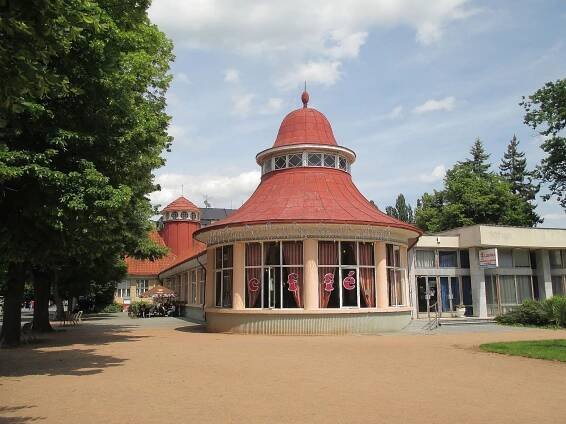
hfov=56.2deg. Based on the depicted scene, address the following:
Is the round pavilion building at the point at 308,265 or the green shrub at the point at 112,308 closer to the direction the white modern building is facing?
the round pavilion building

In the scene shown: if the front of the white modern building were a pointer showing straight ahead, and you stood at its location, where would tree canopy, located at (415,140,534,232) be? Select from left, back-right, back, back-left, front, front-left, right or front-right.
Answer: back

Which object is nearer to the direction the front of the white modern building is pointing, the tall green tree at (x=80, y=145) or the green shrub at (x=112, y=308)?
the tall green tree

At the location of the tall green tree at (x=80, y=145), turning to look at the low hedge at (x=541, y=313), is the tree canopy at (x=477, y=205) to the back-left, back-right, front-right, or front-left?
front-left

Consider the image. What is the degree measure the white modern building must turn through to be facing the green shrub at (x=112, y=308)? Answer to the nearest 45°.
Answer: approximately 90° to its right

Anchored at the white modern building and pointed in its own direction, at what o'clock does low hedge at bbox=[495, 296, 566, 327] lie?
The low hedge is roughly at 11 o'clock from the white modern building.

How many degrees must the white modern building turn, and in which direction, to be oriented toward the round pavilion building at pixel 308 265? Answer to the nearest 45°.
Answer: approximately 45° to its right

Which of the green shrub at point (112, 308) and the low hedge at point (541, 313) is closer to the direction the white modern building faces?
the low hedge

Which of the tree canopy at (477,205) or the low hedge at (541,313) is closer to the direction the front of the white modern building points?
the low hedge

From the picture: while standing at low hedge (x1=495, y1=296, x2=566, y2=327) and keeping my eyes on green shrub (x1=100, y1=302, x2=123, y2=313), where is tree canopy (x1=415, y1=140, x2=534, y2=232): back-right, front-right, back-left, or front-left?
front-right

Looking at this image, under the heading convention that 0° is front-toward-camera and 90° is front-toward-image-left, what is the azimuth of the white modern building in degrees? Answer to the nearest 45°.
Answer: approximately 0°

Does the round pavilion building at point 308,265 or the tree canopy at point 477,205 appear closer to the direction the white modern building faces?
the round pavilion building

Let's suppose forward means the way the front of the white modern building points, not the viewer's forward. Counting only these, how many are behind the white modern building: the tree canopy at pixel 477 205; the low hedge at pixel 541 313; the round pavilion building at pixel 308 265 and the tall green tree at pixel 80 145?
1

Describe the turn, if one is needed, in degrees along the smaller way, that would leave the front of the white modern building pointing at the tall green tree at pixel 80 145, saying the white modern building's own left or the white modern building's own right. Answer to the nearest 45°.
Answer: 0° — it already faces it
